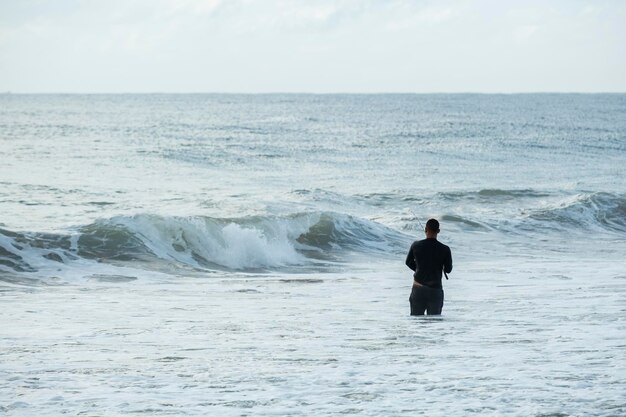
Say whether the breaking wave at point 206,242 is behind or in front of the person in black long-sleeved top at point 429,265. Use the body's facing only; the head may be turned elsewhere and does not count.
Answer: in front

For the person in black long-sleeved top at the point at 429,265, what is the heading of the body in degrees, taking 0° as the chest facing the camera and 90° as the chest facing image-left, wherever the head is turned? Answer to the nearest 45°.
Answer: approximately 180°
